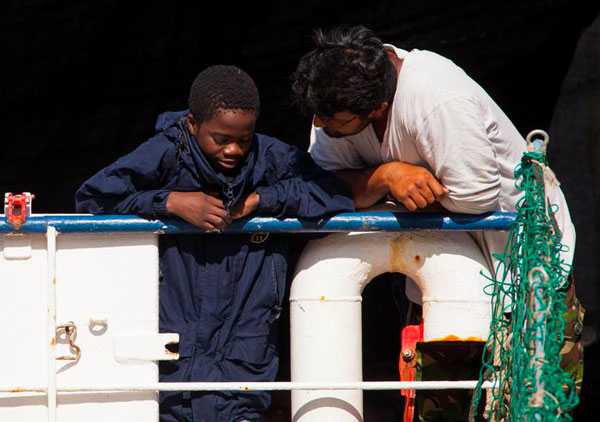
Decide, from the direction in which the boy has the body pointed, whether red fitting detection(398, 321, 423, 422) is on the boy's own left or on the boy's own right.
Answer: on the boy's own left

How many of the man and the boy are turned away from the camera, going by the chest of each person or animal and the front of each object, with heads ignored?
0

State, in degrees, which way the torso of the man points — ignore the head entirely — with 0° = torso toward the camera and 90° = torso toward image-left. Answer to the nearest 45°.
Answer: approximately 45°

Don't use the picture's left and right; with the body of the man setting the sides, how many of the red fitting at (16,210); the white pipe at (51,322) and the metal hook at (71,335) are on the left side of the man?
0

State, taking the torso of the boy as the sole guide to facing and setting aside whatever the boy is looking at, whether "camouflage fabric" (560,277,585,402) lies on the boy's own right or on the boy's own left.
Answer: on the boy's own left

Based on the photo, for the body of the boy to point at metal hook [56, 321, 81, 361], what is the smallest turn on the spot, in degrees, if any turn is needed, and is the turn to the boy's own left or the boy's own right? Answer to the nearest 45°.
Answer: approximately 90° to the boy's own right

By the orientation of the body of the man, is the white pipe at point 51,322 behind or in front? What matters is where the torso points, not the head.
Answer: in front

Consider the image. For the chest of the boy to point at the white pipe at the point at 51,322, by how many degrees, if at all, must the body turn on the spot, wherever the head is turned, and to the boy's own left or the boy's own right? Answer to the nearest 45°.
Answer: approximately 90° to the boy's own right

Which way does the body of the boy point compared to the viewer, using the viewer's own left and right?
facing the viewer

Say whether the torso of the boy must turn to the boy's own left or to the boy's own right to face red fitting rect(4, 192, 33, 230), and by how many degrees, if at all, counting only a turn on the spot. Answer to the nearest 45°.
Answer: approximately 90° to the boy's own right

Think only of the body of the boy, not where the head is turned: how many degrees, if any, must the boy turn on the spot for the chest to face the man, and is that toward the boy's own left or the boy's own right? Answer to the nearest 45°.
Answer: approximately 90° to the boy's own left
